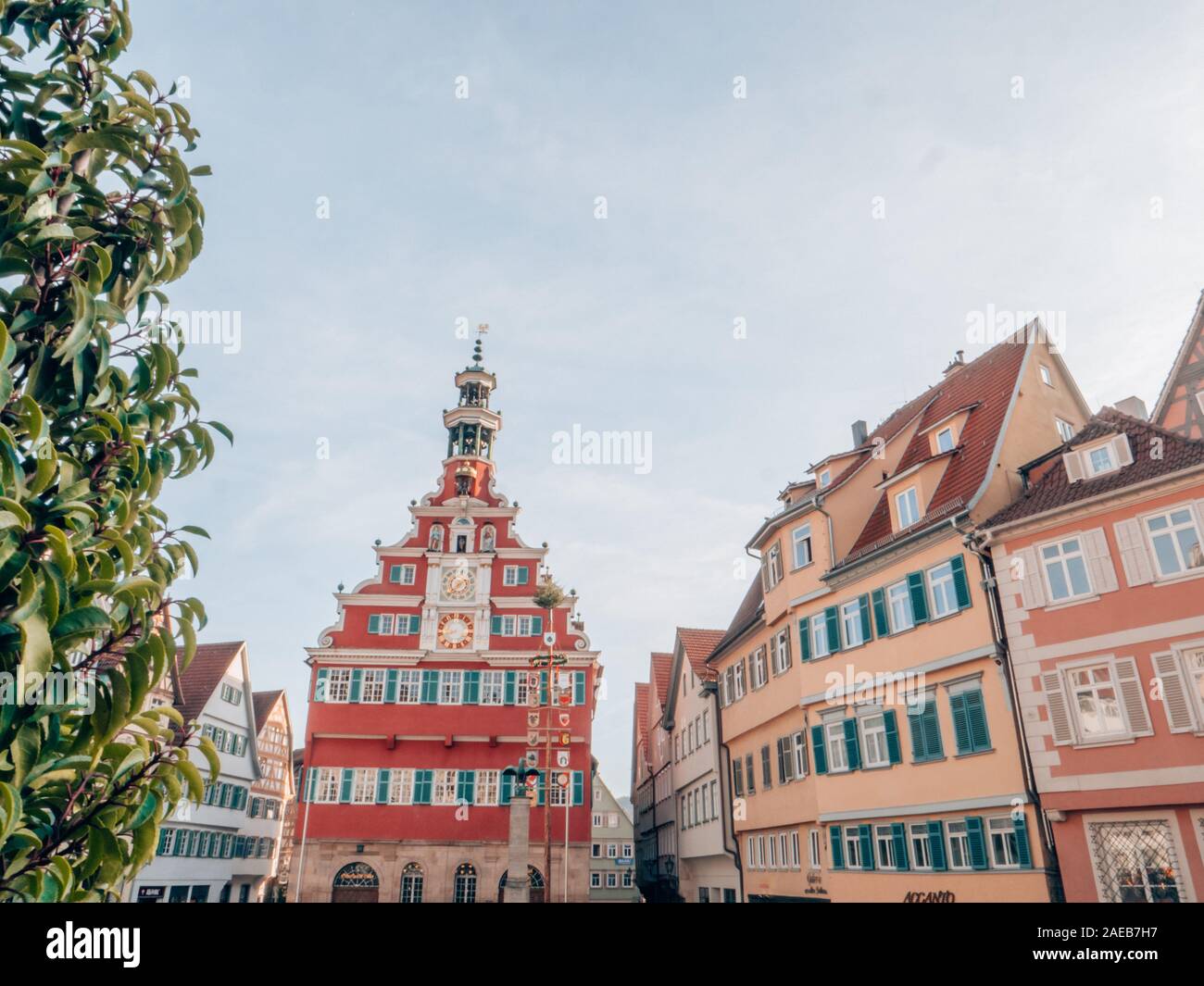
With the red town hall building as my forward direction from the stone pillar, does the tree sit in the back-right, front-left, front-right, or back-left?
back-left

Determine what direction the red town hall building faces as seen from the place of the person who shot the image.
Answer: facing the viewer

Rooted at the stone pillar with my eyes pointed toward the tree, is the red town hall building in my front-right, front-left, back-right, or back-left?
back-right

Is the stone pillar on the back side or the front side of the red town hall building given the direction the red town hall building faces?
on the front side

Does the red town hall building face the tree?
yes
